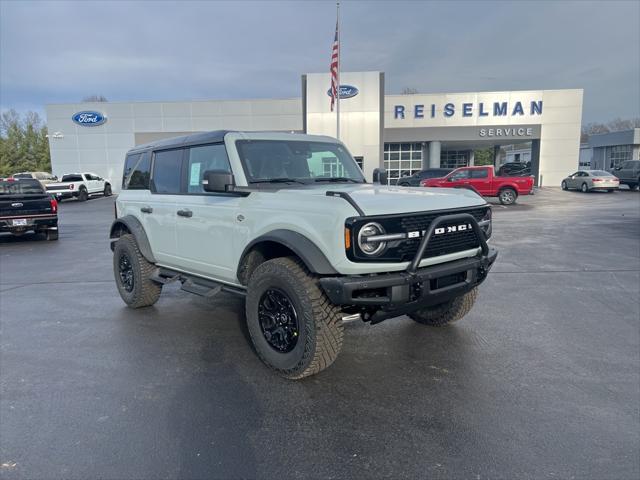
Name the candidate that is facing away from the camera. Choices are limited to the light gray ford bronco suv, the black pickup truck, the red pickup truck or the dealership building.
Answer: the black pickup truck

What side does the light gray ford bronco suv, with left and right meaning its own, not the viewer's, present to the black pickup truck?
back

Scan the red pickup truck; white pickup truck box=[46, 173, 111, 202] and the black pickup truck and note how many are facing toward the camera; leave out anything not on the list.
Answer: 0

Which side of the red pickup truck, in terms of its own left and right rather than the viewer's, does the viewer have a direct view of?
left

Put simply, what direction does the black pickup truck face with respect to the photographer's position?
facing away from the viewer

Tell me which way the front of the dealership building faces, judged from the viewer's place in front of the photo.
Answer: facing the viewer

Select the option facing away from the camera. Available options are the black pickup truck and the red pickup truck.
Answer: the black pickup truck

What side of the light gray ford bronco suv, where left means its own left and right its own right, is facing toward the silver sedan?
left

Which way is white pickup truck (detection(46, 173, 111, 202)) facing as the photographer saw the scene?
facing away from the viewer and to the right of the viewer

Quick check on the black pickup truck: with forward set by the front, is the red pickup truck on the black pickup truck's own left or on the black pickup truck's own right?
on the black pickup truck's own right

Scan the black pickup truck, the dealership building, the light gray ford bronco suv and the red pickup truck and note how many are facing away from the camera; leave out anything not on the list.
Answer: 1

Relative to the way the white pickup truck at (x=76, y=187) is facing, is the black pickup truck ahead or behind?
behind
